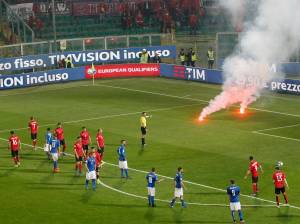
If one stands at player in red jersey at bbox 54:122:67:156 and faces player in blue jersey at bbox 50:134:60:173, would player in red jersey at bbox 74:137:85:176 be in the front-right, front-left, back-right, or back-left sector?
front-left

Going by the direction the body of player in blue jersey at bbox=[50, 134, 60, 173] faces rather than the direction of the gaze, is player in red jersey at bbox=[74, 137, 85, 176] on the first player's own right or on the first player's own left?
on the first player's own right

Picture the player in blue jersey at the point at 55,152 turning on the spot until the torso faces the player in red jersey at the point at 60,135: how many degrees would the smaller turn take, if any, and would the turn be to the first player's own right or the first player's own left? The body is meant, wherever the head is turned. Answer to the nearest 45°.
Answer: approximately 45° to the first player's own left

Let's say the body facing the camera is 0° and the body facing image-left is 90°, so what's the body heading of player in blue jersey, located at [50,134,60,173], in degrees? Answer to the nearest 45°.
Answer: approximately 225°

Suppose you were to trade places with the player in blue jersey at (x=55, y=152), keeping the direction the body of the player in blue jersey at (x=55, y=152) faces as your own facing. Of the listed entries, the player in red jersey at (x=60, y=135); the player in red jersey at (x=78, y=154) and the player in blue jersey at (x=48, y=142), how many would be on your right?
1

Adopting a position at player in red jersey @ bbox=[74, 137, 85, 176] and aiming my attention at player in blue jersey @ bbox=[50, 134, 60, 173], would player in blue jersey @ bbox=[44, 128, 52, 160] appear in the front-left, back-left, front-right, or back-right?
front-right

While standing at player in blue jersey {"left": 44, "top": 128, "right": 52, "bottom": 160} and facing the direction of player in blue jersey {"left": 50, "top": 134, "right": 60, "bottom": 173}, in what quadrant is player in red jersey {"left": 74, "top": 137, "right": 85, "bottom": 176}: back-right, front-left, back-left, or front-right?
front-left

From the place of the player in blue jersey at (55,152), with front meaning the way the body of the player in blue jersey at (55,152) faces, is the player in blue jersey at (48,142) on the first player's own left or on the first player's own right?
on the first player's own left
